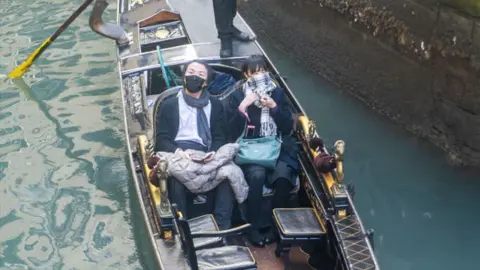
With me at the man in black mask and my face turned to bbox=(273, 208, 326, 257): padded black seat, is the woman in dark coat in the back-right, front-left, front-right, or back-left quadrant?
front-left

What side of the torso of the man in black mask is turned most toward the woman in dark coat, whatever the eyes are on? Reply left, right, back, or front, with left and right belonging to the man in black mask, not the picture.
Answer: left

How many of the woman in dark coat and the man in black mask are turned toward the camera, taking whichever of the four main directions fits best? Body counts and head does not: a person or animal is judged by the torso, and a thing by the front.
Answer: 2

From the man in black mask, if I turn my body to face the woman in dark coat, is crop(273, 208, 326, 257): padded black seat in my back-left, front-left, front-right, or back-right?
front-right

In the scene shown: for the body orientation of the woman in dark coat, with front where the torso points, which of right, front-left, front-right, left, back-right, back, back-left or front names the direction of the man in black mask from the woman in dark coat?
right

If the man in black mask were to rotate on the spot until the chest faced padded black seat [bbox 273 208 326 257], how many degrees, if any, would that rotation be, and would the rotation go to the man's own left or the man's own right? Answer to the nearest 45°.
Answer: approximately 45° to the man's own left

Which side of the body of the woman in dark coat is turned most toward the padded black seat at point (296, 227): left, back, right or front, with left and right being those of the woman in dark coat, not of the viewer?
front

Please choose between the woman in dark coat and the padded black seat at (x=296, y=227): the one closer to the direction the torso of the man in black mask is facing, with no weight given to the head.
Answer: the padded black seat

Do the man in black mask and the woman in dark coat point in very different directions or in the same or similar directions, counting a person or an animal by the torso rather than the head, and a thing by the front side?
same or similar directions

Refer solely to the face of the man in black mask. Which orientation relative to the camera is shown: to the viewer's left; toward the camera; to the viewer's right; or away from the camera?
toward the camera

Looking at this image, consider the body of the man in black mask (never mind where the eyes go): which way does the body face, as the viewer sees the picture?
toward the camera

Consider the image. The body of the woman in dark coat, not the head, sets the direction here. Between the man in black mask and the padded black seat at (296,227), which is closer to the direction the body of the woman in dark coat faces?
the padded black seat
